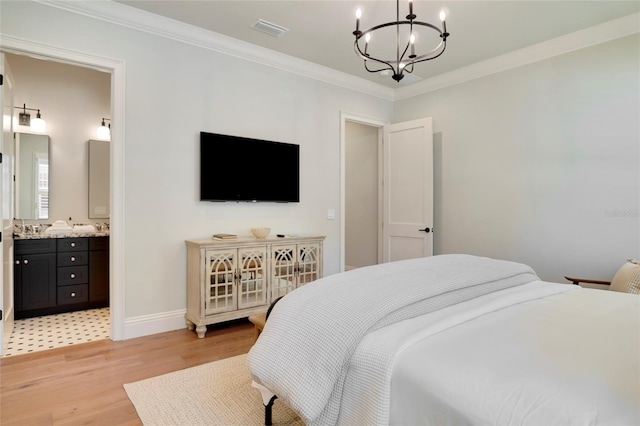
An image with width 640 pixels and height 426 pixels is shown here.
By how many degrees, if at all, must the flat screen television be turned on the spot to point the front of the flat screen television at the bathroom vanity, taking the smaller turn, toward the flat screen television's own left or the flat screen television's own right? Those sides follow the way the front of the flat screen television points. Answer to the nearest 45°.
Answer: approximately 135° to the flat screen television's own right

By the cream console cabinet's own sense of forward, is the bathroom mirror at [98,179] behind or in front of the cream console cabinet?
behind

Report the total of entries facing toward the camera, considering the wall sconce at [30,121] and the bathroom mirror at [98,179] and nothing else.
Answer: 2

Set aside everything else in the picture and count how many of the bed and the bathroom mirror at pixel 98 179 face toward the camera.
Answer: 1
